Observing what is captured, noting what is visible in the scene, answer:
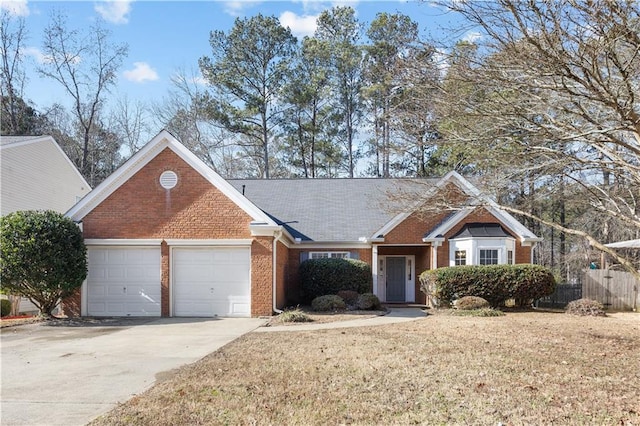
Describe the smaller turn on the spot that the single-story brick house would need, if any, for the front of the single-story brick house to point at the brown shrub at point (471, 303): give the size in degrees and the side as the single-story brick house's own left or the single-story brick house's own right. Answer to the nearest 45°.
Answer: approximately 90° to the single-story brick house's own left

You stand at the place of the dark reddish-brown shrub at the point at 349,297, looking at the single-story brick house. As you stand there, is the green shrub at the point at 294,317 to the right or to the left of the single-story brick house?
left

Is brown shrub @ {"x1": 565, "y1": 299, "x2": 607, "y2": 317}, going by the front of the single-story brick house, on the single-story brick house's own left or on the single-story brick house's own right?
on the single-story brick house's own left

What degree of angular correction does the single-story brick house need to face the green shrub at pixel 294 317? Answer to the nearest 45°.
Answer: approximately 45° to its left

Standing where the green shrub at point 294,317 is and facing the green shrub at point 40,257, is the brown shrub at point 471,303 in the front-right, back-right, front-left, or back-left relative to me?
back-right

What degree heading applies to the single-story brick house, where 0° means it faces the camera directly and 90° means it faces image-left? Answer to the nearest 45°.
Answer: approximately 0°

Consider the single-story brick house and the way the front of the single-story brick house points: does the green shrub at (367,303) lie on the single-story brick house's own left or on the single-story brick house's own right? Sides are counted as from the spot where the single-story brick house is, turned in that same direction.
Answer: on the single-story brick house's own left

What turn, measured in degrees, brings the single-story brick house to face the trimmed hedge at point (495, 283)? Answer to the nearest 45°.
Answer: approximately 90° to its left

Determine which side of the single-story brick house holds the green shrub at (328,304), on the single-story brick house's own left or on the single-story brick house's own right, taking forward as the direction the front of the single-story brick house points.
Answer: on the single-story brick house's own left
